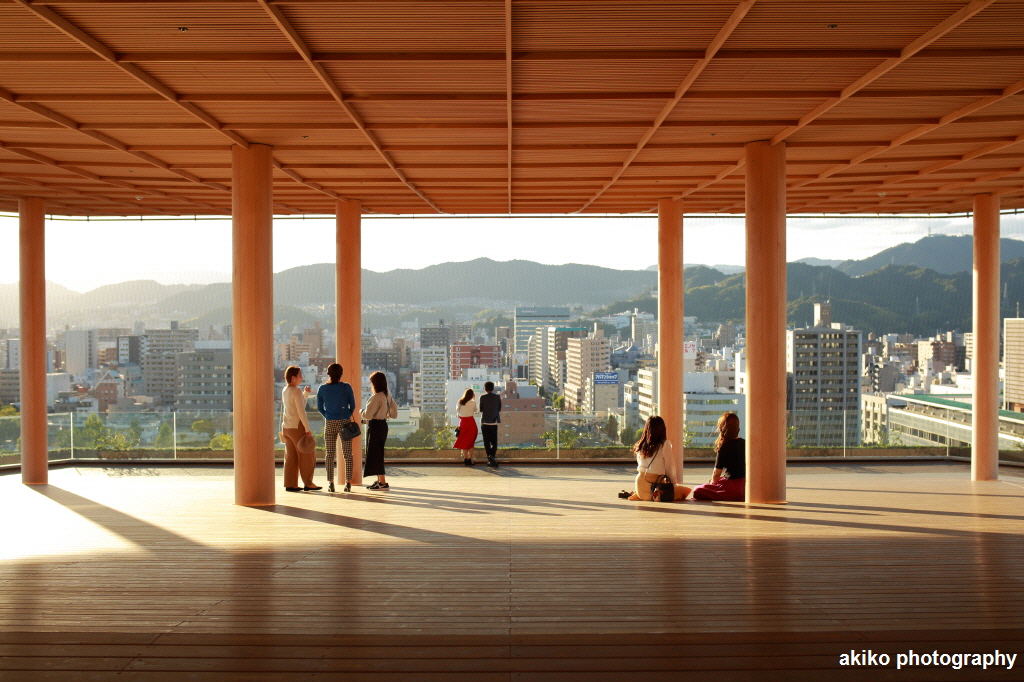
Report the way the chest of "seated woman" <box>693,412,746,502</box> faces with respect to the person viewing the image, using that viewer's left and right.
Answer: facing away from the viewer and to the left of the viewer

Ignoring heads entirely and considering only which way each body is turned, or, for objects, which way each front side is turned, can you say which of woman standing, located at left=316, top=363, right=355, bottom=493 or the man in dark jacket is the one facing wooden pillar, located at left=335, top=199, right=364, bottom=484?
the woman standing

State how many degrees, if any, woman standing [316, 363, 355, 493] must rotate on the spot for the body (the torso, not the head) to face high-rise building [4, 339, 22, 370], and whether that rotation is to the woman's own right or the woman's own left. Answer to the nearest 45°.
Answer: approximately 45° to the woman's own left

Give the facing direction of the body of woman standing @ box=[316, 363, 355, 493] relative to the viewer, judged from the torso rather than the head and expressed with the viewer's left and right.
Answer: facing away from the viewer

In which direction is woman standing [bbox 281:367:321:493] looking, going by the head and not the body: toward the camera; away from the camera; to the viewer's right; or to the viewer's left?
to the viewer's right

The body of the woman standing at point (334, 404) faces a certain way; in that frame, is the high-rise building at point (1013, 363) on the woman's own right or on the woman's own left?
on the woman's own right

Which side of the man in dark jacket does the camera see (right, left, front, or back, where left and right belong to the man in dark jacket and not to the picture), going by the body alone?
back

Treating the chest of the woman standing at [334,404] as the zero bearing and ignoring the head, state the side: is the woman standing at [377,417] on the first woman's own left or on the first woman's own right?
on the first woman's own right

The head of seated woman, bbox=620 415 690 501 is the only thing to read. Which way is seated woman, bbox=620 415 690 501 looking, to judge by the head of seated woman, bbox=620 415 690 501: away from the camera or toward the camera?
away from the camera

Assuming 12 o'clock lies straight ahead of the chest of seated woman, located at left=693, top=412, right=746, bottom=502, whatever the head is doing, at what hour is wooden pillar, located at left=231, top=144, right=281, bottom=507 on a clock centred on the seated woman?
The wooden pillar is roughly at 10 o'clock from the seated woman.

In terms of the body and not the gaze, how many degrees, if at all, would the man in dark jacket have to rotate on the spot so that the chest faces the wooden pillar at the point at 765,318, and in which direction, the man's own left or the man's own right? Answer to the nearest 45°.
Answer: approximately 135° to the man's own right

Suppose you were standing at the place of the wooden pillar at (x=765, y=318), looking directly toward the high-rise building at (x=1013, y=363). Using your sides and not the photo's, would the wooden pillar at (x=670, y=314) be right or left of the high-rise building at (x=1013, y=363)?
left

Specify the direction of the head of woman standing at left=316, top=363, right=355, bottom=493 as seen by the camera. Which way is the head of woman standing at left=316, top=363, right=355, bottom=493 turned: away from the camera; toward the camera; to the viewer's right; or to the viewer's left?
away from the camera

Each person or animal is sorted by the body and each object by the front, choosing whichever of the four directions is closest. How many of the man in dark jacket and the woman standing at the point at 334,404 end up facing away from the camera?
2
